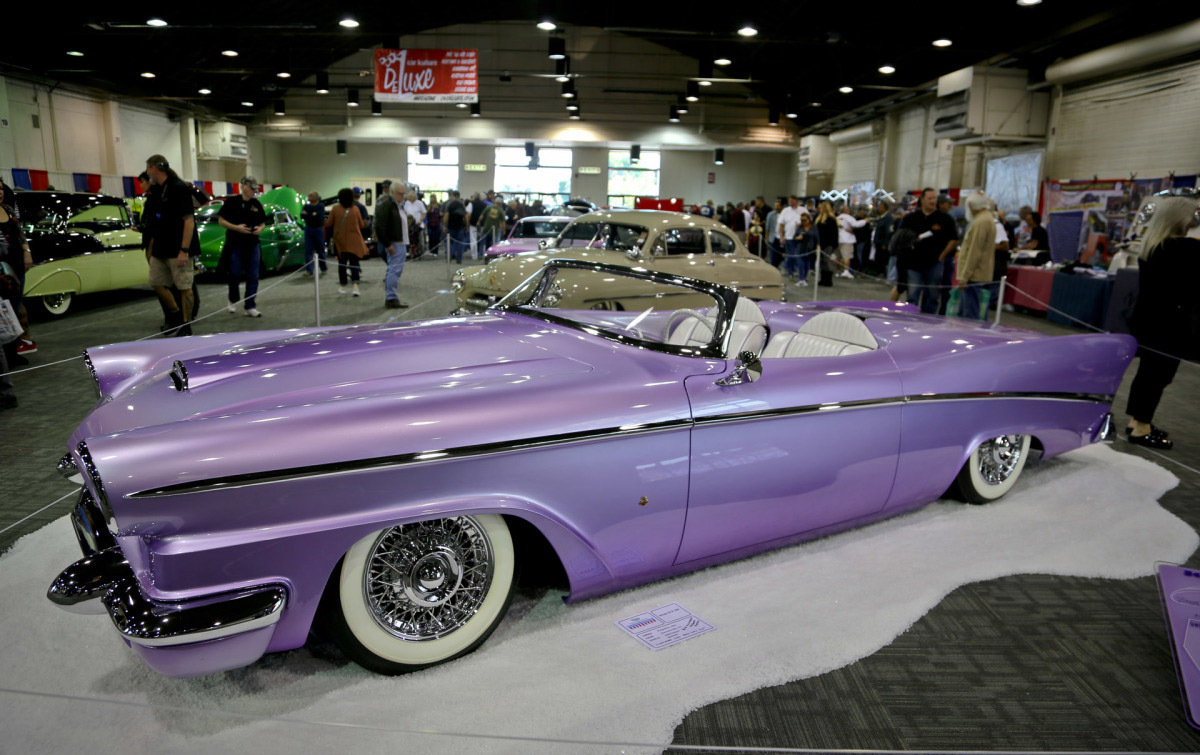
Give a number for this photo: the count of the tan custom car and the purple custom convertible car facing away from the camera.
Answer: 0

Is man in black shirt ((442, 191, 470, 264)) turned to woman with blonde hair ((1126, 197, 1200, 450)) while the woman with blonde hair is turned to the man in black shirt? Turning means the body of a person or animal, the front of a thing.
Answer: no

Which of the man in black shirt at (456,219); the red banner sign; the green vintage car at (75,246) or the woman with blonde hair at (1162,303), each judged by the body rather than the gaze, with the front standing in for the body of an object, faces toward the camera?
the red banner sign

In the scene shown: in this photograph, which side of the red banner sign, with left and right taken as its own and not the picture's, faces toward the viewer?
front

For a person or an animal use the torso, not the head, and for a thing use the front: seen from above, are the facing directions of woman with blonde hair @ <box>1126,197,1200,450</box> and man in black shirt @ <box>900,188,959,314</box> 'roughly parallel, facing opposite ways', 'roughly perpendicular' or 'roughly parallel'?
roughly perpendicular

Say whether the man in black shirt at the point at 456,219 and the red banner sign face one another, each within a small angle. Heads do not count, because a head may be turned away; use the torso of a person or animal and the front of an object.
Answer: no

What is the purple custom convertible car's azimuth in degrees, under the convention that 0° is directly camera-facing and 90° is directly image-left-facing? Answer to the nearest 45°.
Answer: approximately 45°

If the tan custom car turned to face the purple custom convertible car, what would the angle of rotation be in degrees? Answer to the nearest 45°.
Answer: approximately 45° to its left

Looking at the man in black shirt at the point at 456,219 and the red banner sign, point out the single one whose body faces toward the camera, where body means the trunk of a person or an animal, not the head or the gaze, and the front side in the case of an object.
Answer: the red banner sign

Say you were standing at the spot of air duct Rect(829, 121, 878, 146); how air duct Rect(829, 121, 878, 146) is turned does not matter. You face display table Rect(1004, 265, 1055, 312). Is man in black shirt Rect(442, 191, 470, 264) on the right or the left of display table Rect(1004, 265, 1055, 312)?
right
